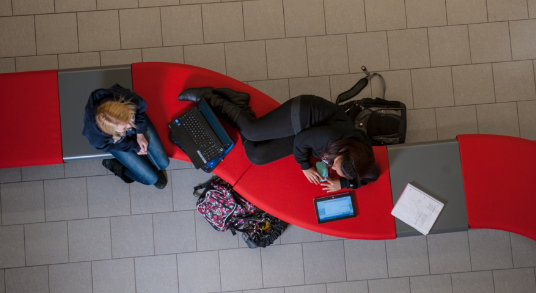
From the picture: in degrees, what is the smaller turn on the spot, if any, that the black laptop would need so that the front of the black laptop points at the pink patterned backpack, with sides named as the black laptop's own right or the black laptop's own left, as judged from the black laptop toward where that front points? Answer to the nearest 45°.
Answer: approximately 90° to the black laptop's own left

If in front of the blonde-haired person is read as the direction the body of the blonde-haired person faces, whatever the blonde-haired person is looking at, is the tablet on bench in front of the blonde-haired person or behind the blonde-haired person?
in front

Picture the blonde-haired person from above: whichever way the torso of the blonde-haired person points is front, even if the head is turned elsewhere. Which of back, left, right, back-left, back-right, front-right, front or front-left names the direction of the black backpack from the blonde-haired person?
front-left

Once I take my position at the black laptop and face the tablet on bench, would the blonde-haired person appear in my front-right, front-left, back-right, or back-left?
back-right

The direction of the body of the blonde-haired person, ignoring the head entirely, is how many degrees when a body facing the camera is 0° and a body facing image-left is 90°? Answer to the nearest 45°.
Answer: approximately 315°

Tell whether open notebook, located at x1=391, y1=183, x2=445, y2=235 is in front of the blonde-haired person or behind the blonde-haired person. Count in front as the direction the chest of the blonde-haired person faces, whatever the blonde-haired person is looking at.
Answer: in front
